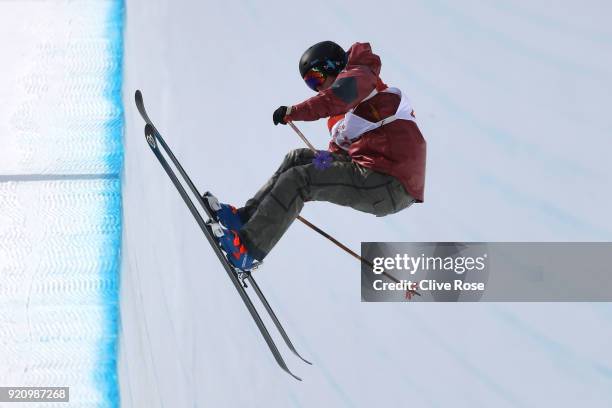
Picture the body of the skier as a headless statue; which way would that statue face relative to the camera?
to the viewer's left

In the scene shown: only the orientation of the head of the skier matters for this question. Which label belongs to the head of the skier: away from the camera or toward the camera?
toward the camera
